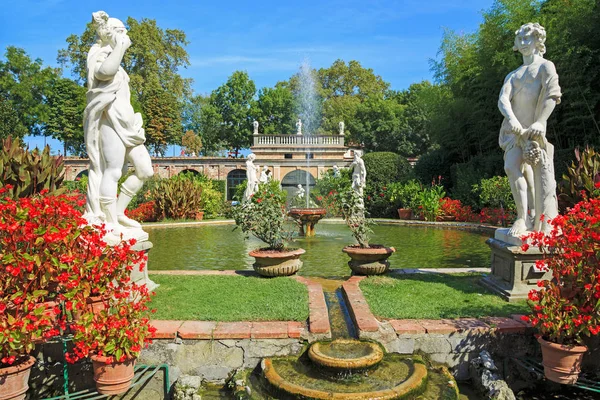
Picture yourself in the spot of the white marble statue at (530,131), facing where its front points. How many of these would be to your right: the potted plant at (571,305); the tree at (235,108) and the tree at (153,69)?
2

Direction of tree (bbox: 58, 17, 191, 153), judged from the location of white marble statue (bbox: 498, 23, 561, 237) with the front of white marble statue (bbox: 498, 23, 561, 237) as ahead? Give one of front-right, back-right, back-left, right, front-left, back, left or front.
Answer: right

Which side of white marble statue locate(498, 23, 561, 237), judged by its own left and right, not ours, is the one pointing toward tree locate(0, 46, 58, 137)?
right

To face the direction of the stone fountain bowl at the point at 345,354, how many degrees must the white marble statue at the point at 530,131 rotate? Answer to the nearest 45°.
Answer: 0° — it already faces it

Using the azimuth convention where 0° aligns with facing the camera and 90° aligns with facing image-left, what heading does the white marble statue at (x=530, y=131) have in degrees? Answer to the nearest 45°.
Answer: approximately 45°

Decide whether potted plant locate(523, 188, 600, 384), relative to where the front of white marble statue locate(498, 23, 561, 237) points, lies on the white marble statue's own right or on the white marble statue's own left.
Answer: on the white marble statue's own left

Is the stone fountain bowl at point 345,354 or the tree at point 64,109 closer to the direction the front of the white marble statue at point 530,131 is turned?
the stone fountain bowl

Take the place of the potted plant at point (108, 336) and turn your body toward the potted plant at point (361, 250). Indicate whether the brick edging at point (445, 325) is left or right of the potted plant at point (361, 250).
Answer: right

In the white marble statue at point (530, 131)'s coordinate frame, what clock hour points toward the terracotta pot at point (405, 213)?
The terracotta pot is roughly at 4 o'clock from the white marble statue.

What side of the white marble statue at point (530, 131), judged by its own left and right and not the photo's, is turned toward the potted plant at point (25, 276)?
front

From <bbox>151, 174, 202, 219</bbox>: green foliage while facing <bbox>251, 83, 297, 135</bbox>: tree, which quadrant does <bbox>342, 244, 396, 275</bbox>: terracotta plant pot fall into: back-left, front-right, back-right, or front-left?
back-right

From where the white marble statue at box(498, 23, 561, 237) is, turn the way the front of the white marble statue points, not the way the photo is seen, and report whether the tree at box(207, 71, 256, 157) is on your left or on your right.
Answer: on your right
